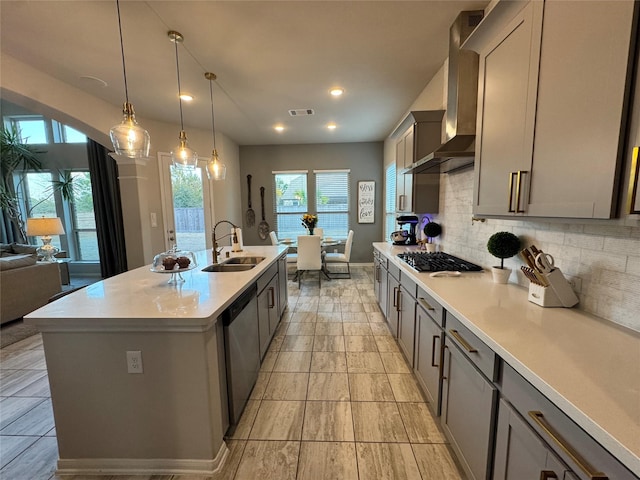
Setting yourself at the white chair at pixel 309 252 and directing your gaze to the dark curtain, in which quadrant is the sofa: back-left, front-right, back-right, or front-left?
front-left

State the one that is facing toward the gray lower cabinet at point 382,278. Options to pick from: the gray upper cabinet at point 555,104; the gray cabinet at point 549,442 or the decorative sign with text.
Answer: the decorative sign with text

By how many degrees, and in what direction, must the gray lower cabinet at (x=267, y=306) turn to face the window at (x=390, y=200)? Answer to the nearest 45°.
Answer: approximately 45° to its left

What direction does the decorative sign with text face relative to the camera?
toward the camera

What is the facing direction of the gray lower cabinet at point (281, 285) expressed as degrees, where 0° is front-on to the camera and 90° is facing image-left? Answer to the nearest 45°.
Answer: approximately 270°

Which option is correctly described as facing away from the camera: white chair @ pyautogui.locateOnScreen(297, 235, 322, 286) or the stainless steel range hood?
the white chair

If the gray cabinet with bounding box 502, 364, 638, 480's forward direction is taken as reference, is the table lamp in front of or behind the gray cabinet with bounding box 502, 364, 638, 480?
in front

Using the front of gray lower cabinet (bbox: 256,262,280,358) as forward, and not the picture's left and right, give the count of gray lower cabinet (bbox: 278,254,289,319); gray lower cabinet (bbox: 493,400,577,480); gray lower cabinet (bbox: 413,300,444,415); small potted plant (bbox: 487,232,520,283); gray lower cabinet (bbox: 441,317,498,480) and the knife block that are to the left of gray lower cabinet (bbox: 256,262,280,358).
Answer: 1

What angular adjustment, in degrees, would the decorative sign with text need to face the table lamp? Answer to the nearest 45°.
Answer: approximately 45° to its right

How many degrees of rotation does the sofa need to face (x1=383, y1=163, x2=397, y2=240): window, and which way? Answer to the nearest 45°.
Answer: approximately 180°

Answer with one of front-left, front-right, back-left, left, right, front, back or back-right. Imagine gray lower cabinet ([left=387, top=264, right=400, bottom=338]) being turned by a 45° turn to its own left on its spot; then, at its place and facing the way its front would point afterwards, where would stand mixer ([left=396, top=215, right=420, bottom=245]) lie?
back-right

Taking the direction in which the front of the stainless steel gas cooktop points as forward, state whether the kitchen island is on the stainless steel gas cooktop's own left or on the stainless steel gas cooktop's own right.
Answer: on the stainless steel gas cooktop's own left

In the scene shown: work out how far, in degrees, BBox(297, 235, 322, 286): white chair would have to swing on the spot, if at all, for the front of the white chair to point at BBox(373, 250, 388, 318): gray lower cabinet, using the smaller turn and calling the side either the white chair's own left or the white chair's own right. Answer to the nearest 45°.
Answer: approximately 135° to the white chair's own right

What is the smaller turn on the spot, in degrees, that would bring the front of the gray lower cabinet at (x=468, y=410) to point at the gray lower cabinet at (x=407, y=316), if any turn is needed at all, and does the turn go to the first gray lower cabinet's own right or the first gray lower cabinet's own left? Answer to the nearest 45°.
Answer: approximately 90° to the first gray lower cabinet's own right

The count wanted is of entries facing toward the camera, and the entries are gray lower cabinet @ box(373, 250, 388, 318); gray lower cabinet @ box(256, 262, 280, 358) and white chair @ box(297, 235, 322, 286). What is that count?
0

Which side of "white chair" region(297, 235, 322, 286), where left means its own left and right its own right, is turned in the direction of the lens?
back

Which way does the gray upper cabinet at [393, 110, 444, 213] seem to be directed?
to the viewer's left

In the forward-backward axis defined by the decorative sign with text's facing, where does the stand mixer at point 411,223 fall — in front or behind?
in front

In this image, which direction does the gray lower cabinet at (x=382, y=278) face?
to the viewer's left

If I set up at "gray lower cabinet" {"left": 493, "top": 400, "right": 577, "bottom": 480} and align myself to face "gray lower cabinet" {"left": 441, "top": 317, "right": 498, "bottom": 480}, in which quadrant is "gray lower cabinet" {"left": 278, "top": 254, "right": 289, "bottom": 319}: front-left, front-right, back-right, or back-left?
front-left
